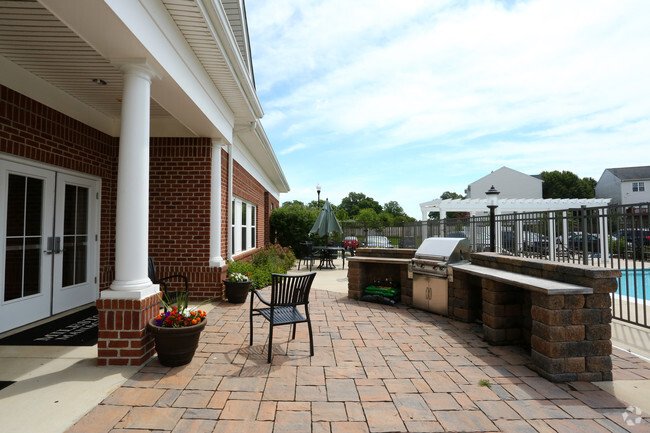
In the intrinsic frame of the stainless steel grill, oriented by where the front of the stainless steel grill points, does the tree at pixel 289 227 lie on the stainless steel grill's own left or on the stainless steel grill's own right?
on the stainless steel grill's own right

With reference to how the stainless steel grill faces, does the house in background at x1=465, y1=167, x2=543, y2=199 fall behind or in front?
behind

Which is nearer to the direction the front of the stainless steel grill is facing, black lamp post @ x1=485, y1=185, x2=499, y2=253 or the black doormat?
the black doormat

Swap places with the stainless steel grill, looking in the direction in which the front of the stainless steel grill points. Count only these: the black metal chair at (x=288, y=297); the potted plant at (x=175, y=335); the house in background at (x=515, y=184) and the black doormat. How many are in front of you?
3

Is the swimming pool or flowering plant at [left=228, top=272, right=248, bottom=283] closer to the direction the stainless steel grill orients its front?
the flowering plant

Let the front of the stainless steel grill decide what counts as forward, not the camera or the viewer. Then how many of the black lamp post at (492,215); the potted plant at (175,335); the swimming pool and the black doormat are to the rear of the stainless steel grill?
2

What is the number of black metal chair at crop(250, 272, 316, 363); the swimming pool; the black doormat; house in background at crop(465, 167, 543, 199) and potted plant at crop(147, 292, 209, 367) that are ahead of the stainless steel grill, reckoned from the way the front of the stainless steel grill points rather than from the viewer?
3

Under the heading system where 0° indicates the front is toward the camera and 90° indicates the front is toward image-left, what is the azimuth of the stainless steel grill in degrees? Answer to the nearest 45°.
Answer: approximately 45°

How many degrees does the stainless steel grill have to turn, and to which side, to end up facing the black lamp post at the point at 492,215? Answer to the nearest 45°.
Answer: approximately 180°

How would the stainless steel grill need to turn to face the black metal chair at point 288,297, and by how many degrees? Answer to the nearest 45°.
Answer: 0° — it already faces it

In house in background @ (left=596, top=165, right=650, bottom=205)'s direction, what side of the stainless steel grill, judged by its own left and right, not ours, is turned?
back
